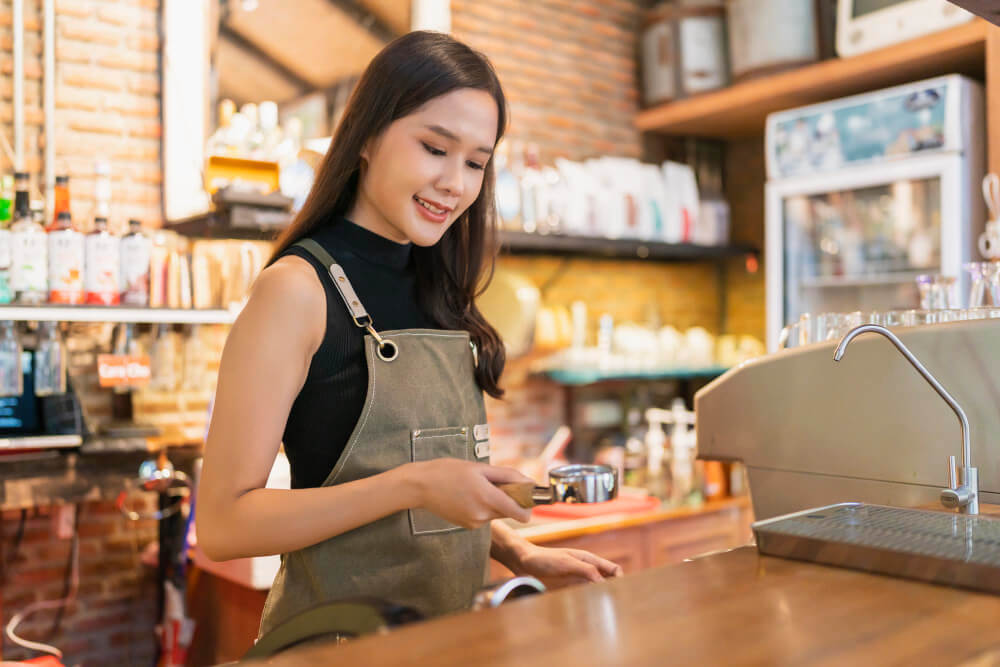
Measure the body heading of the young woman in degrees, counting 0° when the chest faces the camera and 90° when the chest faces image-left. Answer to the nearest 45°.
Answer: approximately 315°

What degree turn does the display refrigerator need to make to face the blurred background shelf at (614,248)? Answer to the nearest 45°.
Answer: approximately 45° to its right

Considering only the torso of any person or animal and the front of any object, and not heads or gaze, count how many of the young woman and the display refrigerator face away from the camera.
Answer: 0

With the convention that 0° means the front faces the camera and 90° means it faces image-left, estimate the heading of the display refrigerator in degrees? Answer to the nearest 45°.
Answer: approximately 45°

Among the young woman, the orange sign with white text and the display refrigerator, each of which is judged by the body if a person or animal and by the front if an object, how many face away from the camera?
0

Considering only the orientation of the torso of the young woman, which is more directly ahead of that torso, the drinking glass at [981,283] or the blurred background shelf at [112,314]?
the drinking glass

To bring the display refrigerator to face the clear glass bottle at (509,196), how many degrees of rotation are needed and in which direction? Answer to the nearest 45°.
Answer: approximately 45° to its right

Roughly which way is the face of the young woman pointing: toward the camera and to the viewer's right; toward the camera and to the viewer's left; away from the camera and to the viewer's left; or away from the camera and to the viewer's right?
toward the camera and to the viewer's right

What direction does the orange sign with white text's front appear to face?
toward the camera

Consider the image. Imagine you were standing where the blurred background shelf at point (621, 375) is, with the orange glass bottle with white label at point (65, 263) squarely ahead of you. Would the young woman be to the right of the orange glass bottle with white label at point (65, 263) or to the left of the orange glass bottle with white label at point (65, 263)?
left

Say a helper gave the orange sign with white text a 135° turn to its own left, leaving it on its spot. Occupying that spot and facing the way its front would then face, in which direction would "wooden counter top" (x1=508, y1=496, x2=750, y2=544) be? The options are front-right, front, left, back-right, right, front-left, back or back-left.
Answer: front-right
